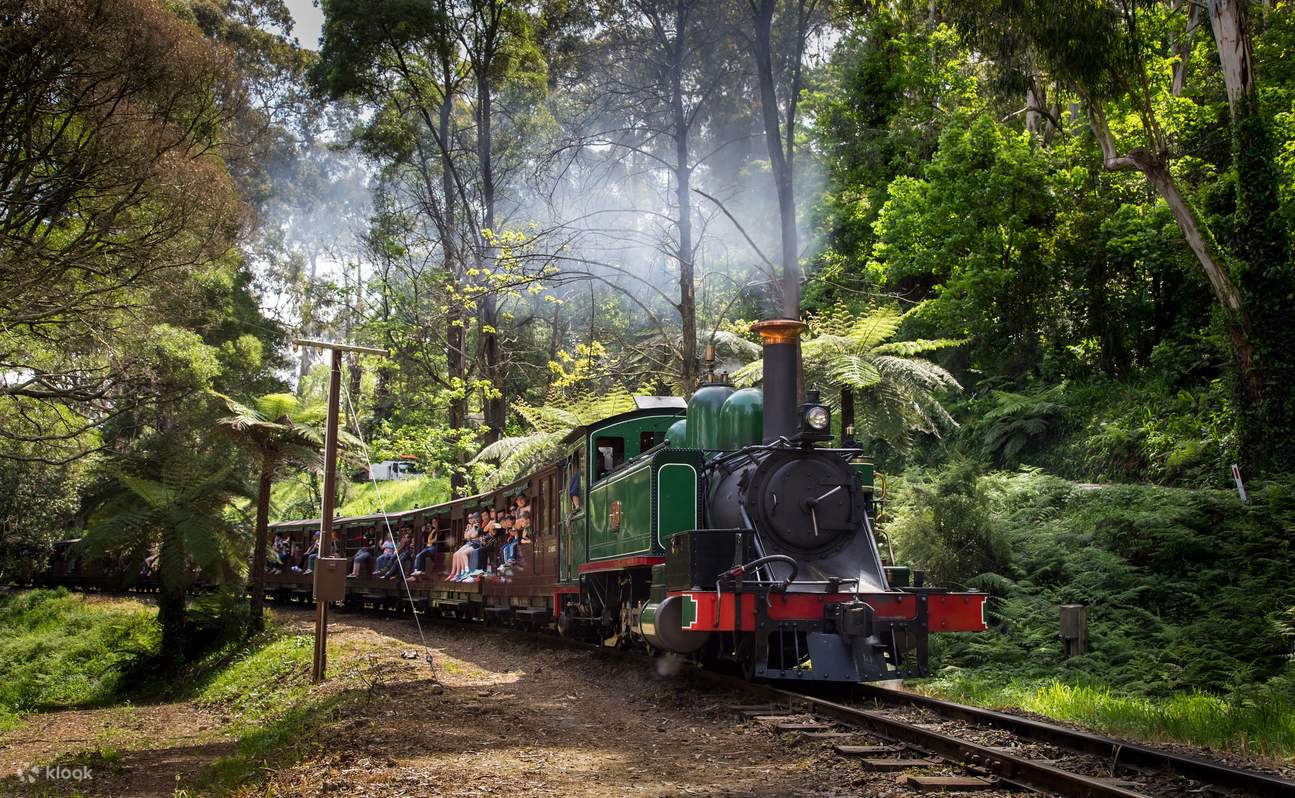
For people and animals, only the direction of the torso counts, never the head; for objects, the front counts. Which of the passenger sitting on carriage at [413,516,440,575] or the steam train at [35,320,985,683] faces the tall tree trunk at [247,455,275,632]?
the passenger sitting on carriage

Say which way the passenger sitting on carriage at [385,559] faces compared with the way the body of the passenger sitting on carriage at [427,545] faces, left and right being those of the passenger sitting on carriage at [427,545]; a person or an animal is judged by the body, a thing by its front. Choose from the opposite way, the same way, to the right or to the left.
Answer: the same way

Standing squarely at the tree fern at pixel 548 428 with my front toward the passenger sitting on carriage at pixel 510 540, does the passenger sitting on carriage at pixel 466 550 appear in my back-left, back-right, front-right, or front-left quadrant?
front-right

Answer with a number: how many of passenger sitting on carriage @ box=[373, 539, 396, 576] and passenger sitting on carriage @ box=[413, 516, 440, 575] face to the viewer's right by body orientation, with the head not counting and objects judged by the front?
0

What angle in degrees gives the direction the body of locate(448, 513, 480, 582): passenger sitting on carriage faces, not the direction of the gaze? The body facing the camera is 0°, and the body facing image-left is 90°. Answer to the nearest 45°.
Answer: approximately 45°

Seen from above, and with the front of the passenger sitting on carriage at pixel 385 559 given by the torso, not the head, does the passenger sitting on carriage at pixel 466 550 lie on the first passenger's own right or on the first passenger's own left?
on the first passenger's own left

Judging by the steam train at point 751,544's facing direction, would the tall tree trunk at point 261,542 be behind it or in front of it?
behind

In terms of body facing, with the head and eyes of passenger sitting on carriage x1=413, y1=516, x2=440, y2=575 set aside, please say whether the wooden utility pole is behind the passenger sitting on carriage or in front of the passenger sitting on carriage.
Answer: in front

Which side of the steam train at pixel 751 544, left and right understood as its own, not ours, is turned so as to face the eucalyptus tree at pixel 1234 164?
left

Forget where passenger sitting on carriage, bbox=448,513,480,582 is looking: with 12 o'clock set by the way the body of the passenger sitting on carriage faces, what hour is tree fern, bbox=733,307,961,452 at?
The tree fern is roughly at 9 o'clock from the passenger sitting on carriage.

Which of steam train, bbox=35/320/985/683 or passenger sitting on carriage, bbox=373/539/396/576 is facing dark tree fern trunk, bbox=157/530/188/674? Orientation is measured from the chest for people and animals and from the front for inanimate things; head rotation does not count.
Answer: the passenger sitting on carriage

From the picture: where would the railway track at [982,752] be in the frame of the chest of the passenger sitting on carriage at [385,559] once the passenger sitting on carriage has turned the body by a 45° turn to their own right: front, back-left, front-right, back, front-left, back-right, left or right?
left

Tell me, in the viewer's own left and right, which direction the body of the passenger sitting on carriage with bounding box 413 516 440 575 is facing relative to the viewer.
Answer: facing the viewer and to the left of the viewer

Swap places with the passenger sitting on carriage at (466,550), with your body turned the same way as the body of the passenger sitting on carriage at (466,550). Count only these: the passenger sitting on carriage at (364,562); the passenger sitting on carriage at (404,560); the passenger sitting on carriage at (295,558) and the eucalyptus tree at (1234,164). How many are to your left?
1

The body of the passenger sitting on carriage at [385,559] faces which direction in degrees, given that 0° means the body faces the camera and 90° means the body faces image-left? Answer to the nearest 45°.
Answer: approximately 45°

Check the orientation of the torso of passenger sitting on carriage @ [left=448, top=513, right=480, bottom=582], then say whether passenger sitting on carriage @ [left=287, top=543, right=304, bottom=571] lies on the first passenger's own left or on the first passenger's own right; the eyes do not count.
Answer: on the first passenger's own right

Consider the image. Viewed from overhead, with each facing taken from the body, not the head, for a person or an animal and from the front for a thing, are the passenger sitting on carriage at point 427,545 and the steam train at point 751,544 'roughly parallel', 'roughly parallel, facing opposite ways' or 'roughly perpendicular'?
roughly perpendicular

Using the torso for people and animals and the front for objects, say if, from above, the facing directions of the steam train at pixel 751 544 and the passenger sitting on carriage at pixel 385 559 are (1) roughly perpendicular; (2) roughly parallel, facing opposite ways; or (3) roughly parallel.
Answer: roughly perpendicular

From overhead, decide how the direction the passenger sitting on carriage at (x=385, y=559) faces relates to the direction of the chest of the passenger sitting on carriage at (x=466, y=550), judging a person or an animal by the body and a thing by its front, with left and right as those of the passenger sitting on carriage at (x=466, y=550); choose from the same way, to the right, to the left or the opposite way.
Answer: the same way
